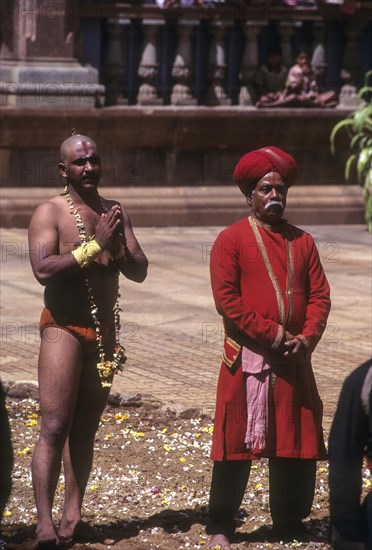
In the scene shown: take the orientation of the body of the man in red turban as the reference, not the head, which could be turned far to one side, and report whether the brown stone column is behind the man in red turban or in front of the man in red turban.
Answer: behind

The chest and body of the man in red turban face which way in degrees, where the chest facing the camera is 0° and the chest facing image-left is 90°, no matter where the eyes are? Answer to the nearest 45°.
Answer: approximately 315°

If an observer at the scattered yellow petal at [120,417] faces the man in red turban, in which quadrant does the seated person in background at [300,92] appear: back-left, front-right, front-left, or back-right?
back-left

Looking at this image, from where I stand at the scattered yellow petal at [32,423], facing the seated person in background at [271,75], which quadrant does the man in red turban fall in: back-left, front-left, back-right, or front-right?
back-right

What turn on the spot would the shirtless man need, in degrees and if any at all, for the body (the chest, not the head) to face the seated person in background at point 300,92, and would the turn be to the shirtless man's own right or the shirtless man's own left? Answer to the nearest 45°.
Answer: approximately 135° to the shirtless man's own left

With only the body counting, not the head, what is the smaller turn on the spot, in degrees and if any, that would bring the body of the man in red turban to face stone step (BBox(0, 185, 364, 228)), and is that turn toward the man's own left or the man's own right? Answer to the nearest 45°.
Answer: approximately 135° to the man's own left

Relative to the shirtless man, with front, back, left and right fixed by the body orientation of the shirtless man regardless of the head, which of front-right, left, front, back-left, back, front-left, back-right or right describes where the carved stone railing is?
back-left

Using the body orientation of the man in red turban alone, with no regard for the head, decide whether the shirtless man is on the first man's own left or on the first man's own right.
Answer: on the first man's own right

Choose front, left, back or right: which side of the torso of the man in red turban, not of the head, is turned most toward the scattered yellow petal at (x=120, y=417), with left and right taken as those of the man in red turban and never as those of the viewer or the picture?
back

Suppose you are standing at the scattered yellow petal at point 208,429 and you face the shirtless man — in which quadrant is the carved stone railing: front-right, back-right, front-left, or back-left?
back-right

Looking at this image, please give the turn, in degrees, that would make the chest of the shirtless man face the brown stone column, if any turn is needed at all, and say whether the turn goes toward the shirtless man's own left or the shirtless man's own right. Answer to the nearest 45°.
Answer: approximately 135° to the shirtless man's own left

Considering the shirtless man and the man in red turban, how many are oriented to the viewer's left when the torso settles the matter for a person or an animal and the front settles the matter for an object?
0

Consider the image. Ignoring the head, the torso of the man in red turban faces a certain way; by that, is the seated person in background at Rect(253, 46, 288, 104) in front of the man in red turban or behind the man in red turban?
behind

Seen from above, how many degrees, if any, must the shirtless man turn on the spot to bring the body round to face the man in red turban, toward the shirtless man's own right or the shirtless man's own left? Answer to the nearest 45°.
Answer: approximately 45° to the shirtless man's own left
